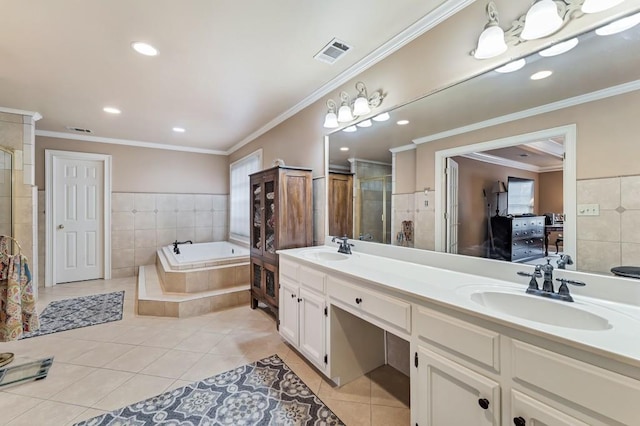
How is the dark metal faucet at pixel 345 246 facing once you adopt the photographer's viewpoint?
facing the viewer and to the left of the viewer

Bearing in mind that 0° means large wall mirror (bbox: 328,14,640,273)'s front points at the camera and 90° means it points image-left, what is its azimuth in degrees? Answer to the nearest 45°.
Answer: approximately 45°

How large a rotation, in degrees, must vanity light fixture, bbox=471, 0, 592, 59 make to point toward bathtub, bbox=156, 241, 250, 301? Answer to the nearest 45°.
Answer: approximately 45° to its right

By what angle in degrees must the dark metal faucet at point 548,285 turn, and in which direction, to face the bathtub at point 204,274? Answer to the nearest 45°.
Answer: approximately 45° to its right

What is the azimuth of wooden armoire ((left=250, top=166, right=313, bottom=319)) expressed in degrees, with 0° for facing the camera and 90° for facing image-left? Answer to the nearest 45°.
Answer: approximately 45°

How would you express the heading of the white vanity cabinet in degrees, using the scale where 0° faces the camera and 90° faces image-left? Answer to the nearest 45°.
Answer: approximately 45°

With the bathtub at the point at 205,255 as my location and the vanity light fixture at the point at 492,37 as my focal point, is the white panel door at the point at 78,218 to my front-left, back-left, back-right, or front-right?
back-right

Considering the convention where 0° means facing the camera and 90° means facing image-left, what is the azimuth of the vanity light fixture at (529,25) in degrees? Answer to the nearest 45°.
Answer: approximately 45°

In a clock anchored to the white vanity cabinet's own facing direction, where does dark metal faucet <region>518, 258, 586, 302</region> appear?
The dark metal faucet is roughly at 9 o'clock from the white vanity cabinet.

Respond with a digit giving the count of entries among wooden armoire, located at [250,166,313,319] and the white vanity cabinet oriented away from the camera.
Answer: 0

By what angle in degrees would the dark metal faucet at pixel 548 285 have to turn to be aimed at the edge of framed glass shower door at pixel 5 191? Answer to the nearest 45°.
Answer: approximately 45° to its right

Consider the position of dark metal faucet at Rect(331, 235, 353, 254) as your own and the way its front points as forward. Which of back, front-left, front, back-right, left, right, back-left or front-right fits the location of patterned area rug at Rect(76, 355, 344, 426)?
front

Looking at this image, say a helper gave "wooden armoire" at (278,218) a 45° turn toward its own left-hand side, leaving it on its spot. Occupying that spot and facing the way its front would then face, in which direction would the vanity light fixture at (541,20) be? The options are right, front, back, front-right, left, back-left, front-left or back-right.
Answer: front-left

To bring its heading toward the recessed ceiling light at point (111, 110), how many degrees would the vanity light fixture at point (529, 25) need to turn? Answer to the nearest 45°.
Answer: approximately 45° to its right
